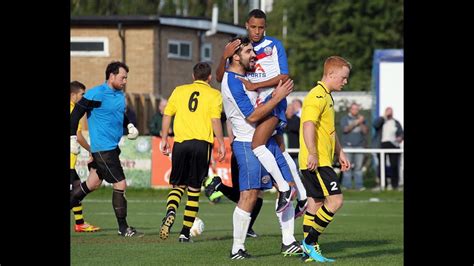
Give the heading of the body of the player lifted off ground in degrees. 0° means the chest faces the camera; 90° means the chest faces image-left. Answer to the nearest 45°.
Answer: approximately 45°

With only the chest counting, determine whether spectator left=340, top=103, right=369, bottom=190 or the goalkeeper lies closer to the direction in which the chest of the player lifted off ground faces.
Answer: the goalkeeper

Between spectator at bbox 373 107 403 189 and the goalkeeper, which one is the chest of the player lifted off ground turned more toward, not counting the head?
the goalkeeper

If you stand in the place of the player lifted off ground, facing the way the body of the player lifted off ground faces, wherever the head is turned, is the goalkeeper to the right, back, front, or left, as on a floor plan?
right

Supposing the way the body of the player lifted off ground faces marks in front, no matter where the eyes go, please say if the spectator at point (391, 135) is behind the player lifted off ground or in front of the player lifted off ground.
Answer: behind
